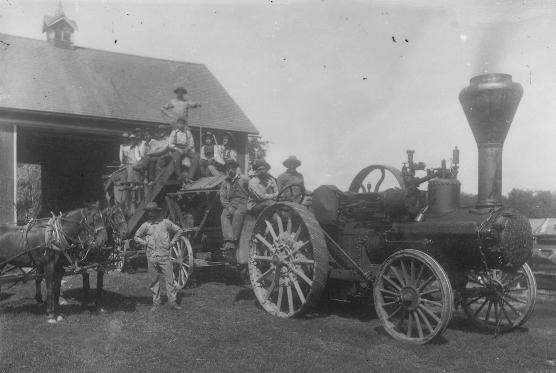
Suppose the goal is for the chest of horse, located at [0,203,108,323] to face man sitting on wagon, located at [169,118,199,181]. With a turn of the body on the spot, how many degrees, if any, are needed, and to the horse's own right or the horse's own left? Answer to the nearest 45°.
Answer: approximately 45° to the horse's own left

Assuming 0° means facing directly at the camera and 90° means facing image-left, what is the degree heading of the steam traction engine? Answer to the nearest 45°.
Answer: approximately 315°

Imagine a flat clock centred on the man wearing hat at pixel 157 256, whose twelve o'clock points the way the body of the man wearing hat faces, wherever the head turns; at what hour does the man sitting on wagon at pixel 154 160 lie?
The man sitting on wagon is roughly at 6 o'clock from the man wearing hat.

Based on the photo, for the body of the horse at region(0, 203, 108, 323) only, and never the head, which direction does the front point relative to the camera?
to the viewer's right

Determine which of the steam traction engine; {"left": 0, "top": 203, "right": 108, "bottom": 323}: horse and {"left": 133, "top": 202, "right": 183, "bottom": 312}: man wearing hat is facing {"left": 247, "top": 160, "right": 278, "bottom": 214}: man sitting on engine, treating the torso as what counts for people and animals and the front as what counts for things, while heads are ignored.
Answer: the horse

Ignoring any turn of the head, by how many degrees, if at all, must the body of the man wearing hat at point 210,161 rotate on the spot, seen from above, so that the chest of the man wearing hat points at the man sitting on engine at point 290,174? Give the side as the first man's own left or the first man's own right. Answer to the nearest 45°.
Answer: approximately 45° to the first man's own left

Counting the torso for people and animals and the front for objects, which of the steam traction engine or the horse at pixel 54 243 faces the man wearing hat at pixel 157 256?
the horse

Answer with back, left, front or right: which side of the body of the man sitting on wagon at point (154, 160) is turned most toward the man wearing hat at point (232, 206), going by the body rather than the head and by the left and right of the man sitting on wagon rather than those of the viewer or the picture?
left

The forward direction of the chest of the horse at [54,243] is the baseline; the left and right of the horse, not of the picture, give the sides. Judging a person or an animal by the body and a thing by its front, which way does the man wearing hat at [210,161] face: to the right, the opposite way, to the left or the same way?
to the right
